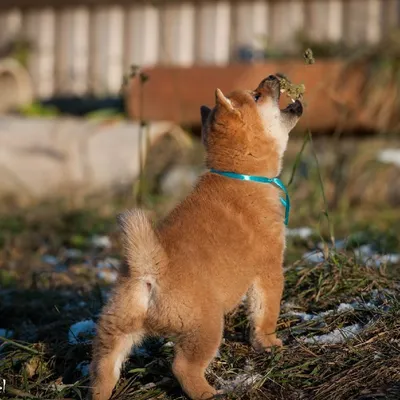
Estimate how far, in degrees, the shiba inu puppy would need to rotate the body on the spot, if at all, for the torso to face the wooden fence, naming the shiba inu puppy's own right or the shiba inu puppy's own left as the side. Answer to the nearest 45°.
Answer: approximately 45° to the shiba inu puppy's own left

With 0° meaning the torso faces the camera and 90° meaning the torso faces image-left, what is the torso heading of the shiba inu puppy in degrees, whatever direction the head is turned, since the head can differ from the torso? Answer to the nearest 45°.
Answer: approximately 225°
